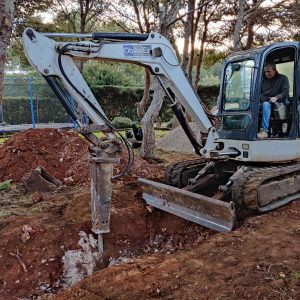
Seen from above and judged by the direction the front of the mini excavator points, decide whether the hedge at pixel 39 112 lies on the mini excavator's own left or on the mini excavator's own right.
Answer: on the mini excavator's own right

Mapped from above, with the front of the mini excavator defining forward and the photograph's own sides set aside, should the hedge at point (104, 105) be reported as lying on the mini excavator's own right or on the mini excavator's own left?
on the mini excavator's own right

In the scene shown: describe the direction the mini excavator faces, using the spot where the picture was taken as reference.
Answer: facing the viewer and to the left of the viewer
